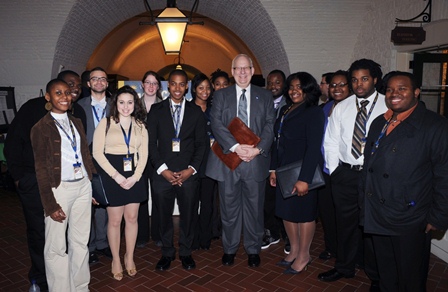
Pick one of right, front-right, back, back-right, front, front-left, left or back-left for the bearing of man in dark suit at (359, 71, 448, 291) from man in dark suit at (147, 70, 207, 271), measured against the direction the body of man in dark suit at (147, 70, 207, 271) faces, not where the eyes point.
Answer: front-left

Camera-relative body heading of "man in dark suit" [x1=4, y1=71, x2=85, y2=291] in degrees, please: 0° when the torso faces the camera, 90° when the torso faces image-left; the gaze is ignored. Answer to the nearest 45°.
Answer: approximately 315°

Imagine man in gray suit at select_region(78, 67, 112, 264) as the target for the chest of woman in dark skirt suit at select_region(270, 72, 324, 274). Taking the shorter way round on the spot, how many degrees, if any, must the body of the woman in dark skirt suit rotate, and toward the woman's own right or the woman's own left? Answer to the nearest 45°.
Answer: approximately 45° to the woman's own right

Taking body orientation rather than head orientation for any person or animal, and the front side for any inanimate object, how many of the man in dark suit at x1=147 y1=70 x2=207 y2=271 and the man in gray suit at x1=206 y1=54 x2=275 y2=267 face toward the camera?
2
